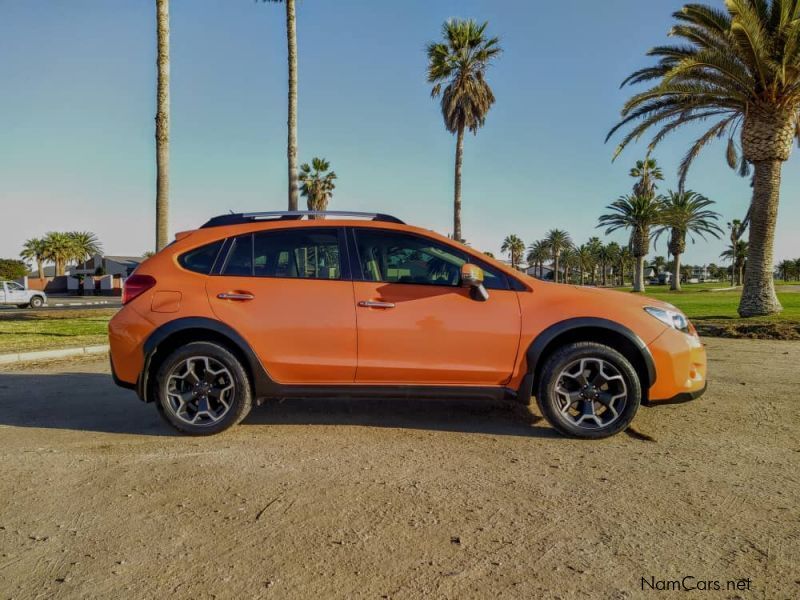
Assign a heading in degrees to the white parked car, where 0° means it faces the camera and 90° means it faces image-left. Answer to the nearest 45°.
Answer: approximately 270°

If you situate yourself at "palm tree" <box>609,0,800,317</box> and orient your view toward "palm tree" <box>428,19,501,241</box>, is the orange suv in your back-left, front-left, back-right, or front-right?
back-left

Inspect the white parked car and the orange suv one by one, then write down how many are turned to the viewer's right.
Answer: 2

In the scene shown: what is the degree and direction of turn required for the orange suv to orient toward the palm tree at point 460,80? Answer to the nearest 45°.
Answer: approximately 90° to its left

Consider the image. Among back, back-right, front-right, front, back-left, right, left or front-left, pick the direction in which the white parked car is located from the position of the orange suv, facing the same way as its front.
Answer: back-left

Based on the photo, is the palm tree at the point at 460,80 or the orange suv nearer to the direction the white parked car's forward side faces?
the palm tree

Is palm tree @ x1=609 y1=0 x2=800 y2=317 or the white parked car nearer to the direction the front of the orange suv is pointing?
the palm tree

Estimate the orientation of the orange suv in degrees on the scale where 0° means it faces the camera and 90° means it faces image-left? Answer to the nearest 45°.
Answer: approximately 270°

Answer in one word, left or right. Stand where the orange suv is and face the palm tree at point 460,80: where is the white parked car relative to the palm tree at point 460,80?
left

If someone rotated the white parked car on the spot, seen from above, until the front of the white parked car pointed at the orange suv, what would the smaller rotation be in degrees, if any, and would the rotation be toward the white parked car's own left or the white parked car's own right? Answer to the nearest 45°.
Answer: approximately 90° to the white parked car's own right

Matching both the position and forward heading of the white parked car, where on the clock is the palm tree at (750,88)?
The palm tree is roughly at 2 o'clock from the white parked car.
